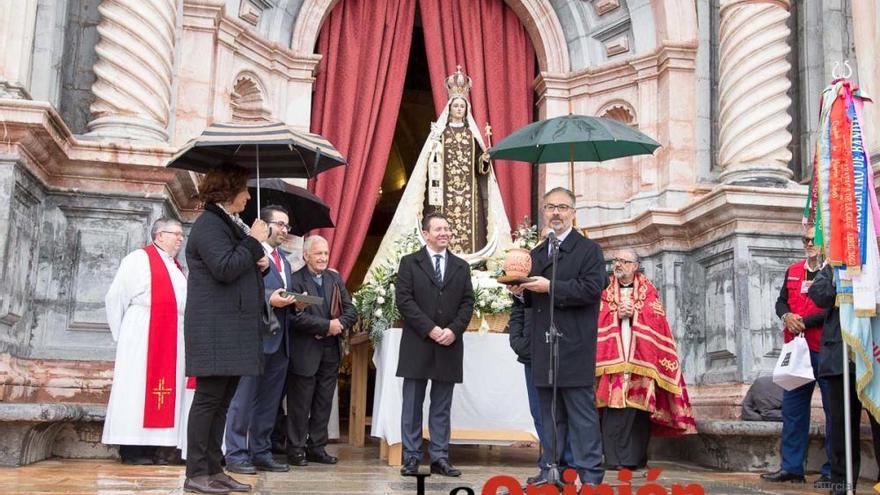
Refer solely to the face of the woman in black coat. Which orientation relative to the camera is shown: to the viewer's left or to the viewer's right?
to the viewer's right

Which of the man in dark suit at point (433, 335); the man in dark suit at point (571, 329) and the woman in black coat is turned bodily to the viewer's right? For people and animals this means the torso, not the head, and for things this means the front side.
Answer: the woman in black coat

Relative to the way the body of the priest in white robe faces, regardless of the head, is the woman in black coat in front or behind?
in front

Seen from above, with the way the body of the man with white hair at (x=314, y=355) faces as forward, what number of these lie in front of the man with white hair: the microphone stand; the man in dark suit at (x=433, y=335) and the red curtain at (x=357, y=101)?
2

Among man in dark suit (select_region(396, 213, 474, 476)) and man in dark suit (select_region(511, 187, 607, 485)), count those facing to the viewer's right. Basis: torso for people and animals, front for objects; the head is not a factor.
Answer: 0

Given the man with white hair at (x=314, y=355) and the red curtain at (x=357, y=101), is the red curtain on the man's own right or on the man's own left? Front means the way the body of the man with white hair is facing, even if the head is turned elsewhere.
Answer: on the man's own left

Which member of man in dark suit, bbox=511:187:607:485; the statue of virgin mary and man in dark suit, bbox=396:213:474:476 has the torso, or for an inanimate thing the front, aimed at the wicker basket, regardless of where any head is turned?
the statue of virgin mary

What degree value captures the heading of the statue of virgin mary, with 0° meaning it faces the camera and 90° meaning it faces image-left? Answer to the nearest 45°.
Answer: approximately 0°

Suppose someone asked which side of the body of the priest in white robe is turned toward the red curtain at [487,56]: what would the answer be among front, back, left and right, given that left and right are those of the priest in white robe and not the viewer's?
left

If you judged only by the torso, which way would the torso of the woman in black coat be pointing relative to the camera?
to the viewer's right

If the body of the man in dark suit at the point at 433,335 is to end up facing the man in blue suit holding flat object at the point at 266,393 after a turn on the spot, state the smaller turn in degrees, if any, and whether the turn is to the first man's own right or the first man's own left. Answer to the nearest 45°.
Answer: approximately 90° to the first man's own right

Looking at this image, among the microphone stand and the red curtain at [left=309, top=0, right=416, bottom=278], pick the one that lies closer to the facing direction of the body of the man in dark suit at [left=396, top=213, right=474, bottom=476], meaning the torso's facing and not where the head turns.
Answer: the microphone stand

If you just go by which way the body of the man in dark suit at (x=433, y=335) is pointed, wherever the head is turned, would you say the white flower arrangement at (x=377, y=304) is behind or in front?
behind
